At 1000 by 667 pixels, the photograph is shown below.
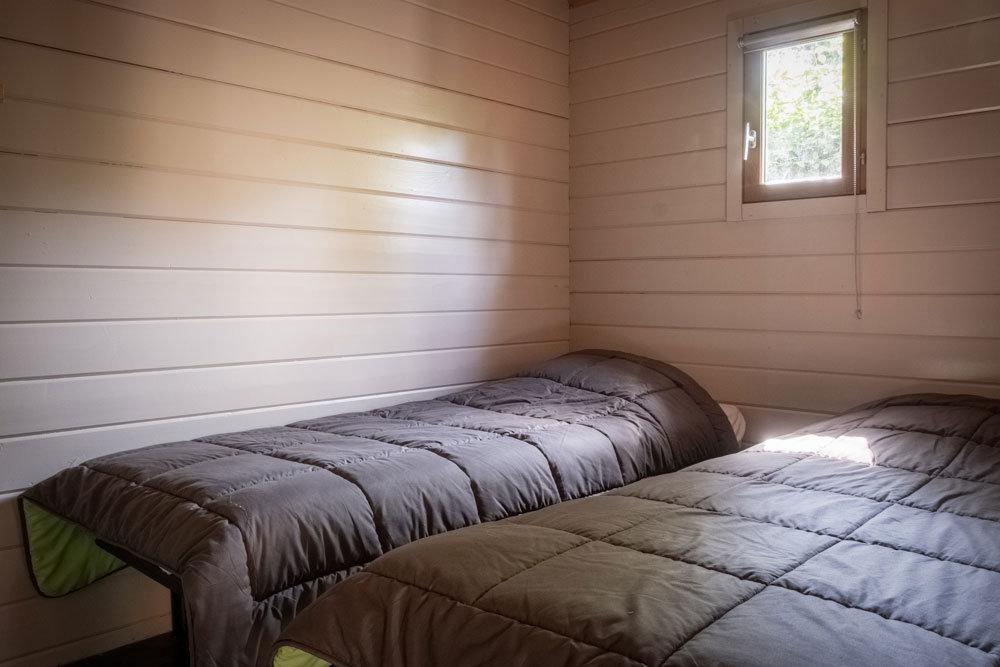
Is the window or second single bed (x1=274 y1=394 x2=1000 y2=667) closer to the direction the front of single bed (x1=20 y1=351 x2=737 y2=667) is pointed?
the second single bed

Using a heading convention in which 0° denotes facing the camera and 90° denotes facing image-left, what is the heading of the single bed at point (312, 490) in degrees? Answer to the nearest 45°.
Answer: approximately 45°

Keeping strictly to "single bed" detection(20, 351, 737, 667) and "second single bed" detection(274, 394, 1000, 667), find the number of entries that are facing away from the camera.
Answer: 0

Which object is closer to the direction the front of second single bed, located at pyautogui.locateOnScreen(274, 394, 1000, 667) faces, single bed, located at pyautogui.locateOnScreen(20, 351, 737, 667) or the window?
the single bed

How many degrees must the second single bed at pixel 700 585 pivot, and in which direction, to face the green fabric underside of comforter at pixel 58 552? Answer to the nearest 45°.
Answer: approximately 45° to its right

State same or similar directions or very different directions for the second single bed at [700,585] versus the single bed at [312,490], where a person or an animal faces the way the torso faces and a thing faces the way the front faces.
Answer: same or similar directions

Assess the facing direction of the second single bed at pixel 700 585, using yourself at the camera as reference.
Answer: facing the viewer and to the left of the viewer

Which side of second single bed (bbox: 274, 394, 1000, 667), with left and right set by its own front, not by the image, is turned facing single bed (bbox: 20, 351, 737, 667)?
right

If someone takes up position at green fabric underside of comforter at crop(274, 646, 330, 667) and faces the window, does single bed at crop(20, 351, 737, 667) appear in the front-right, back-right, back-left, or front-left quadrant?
front-left

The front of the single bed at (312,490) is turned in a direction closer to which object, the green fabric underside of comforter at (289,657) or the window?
the green fabric underside of comforter

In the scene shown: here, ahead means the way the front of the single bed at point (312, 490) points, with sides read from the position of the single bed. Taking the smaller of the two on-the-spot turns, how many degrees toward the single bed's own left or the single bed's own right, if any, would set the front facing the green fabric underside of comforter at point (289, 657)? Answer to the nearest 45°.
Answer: approximately 45° to the single bed's own left
